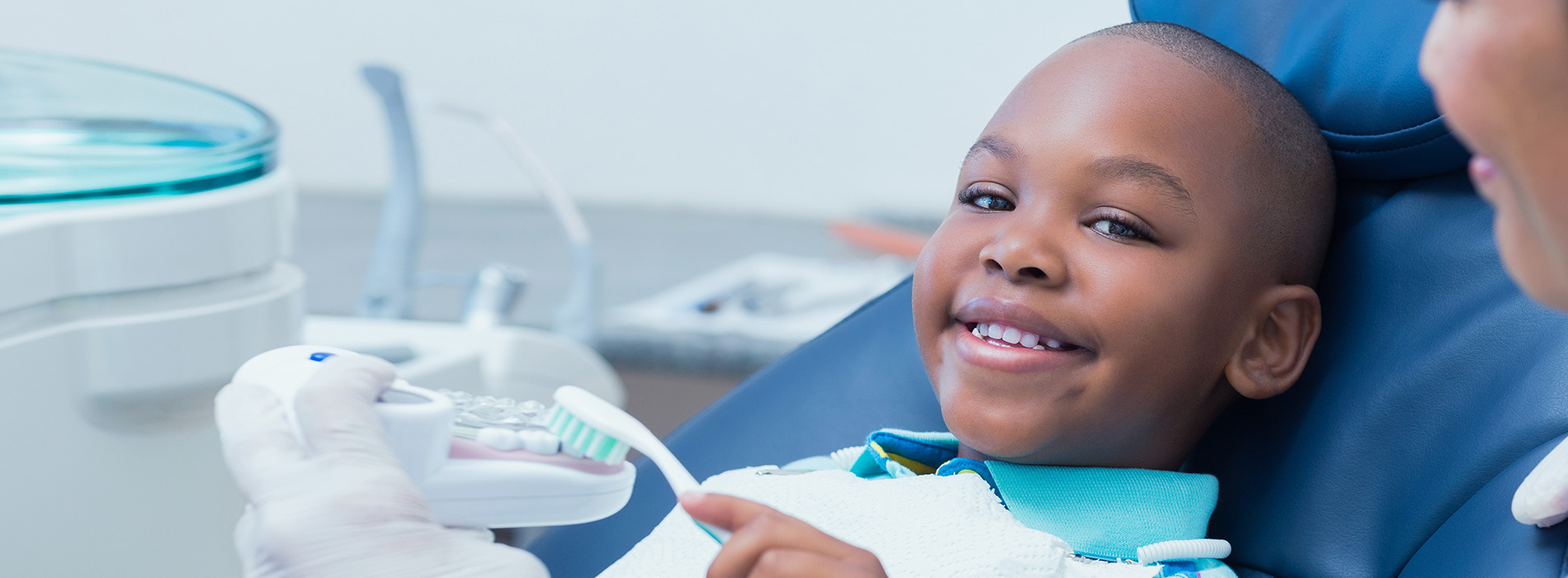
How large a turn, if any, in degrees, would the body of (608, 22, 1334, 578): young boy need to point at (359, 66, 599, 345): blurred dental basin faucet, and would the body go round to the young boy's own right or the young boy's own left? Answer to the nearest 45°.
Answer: approximately 90° to the young boy's own right

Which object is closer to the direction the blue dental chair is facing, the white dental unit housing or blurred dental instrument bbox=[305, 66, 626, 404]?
the white dental unit housing

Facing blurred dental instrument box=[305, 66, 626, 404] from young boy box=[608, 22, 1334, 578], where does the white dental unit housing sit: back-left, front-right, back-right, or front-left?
front-left

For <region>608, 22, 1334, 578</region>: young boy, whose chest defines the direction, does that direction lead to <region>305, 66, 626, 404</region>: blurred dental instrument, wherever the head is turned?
no

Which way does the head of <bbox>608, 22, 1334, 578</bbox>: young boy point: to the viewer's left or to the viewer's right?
to the viewer's left

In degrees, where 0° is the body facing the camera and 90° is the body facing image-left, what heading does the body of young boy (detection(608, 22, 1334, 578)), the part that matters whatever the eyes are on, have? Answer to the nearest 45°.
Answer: approximately 45°

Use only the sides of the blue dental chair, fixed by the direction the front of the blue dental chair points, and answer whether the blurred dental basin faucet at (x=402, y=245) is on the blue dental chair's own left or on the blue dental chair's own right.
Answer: on the blue dental chair's own right

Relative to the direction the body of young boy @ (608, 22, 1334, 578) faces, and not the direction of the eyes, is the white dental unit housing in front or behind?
in front

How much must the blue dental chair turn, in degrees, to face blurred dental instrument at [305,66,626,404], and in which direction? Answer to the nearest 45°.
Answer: approximately 90° to its right

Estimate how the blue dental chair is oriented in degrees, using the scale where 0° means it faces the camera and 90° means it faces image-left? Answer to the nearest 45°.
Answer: approximately 45°
